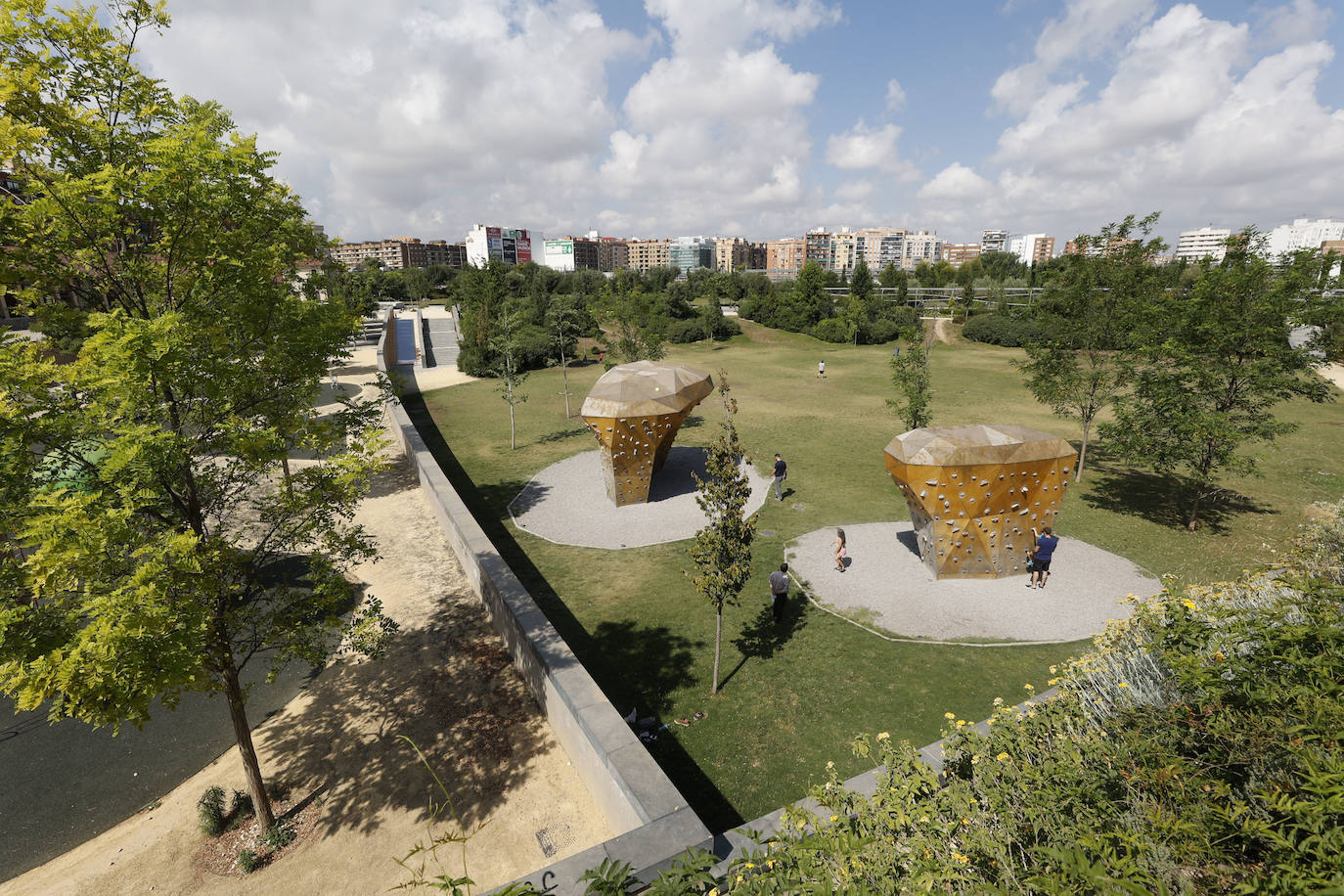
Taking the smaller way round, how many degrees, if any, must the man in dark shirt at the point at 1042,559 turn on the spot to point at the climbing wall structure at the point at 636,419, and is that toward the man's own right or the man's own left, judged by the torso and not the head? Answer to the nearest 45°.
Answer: approximately 45° to the man's own left

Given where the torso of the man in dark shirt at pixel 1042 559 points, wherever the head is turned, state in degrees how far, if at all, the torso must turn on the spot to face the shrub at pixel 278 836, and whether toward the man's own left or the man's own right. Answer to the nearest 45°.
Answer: approximately 90° to the man's own left

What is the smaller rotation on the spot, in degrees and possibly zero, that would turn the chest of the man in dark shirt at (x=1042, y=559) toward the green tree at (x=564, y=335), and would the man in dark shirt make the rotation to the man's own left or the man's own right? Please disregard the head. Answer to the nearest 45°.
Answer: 0° — they already face it

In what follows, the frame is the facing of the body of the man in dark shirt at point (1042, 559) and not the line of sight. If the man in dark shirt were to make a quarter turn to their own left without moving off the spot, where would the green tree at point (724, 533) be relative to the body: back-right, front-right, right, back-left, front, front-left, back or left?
front

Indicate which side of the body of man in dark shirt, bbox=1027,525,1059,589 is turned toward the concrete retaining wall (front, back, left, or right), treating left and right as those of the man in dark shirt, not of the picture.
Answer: left

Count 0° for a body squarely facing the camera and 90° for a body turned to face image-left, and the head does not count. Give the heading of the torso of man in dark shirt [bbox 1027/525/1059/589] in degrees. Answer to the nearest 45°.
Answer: approximately 135°

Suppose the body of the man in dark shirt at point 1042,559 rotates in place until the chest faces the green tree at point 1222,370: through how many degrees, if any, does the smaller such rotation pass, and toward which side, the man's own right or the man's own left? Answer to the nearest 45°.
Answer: approximately 90° to the man's own right

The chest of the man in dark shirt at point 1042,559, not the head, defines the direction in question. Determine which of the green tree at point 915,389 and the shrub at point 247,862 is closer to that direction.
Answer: the green tree
